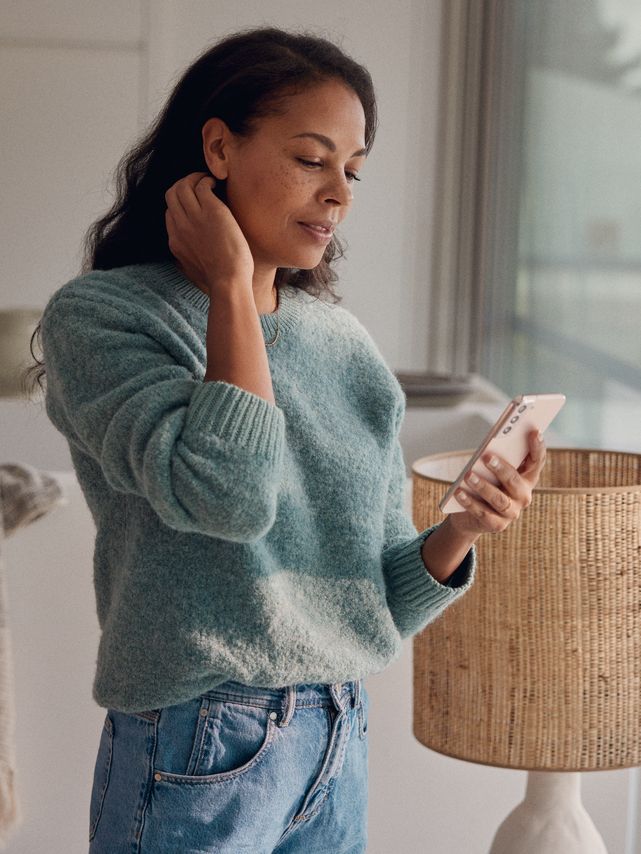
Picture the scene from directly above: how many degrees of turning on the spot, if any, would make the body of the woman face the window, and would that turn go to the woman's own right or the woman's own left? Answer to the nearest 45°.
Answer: approximately 135° to the woman's own left

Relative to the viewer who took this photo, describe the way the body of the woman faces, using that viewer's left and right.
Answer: facing the viewer and to the right of the viewer

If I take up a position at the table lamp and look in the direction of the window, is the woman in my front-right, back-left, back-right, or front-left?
back-left
